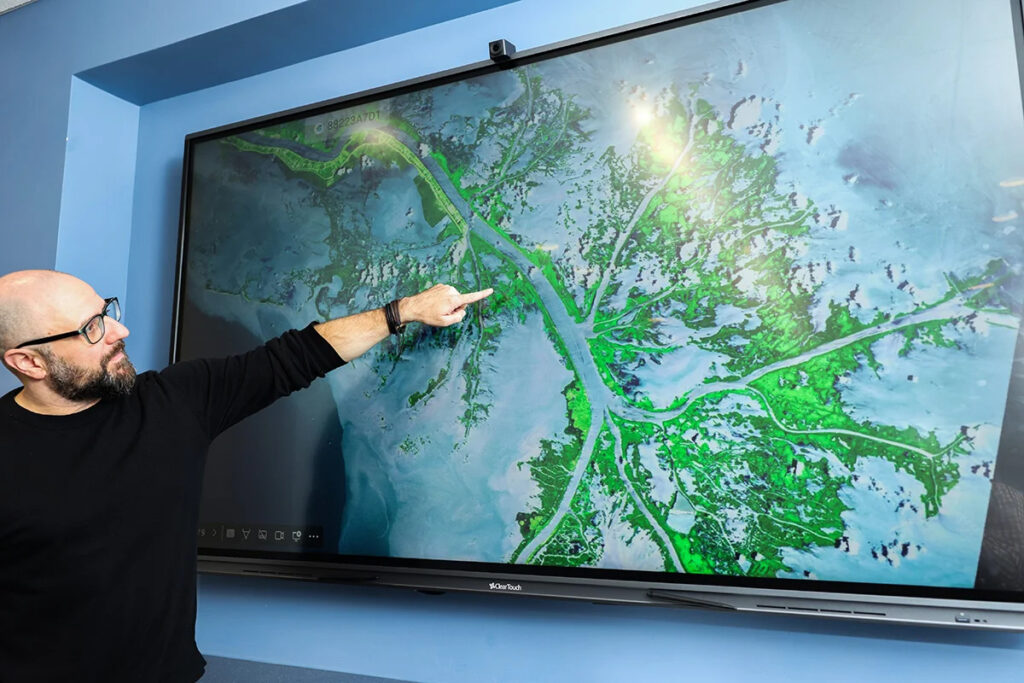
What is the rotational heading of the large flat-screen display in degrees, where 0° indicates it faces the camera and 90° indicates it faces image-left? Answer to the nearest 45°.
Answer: approximately 45°

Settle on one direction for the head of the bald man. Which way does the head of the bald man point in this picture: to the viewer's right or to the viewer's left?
to the viewer's right
